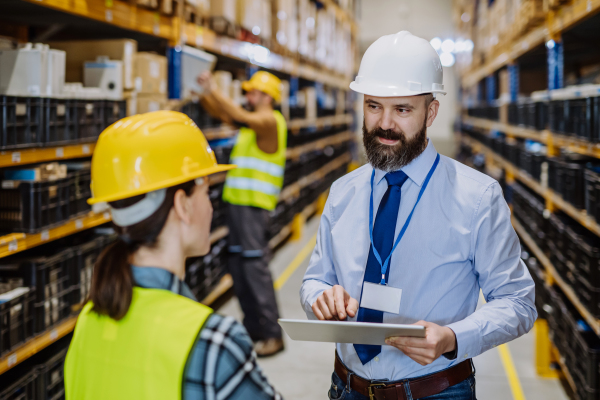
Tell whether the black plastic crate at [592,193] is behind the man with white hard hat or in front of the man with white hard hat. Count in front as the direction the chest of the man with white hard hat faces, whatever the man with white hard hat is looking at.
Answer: behind

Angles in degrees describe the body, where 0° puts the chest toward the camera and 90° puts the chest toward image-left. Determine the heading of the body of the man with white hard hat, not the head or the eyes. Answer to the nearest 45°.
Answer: approximately 45°

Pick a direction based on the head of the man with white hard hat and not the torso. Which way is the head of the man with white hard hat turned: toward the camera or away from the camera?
toward the camera

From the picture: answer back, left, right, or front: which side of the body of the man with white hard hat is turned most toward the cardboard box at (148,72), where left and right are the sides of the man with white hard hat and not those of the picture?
right

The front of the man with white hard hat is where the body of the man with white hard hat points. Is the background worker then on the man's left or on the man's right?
on the man's right

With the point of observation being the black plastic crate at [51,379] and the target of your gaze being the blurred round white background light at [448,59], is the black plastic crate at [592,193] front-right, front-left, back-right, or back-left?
front-right

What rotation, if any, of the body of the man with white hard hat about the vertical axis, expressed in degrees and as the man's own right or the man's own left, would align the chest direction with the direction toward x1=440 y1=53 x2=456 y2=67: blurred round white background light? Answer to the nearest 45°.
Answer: approximately 135° to the man's own right

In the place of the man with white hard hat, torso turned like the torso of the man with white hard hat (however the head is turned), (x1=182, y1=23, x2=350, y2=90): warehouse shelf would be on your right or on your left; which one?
on your right
